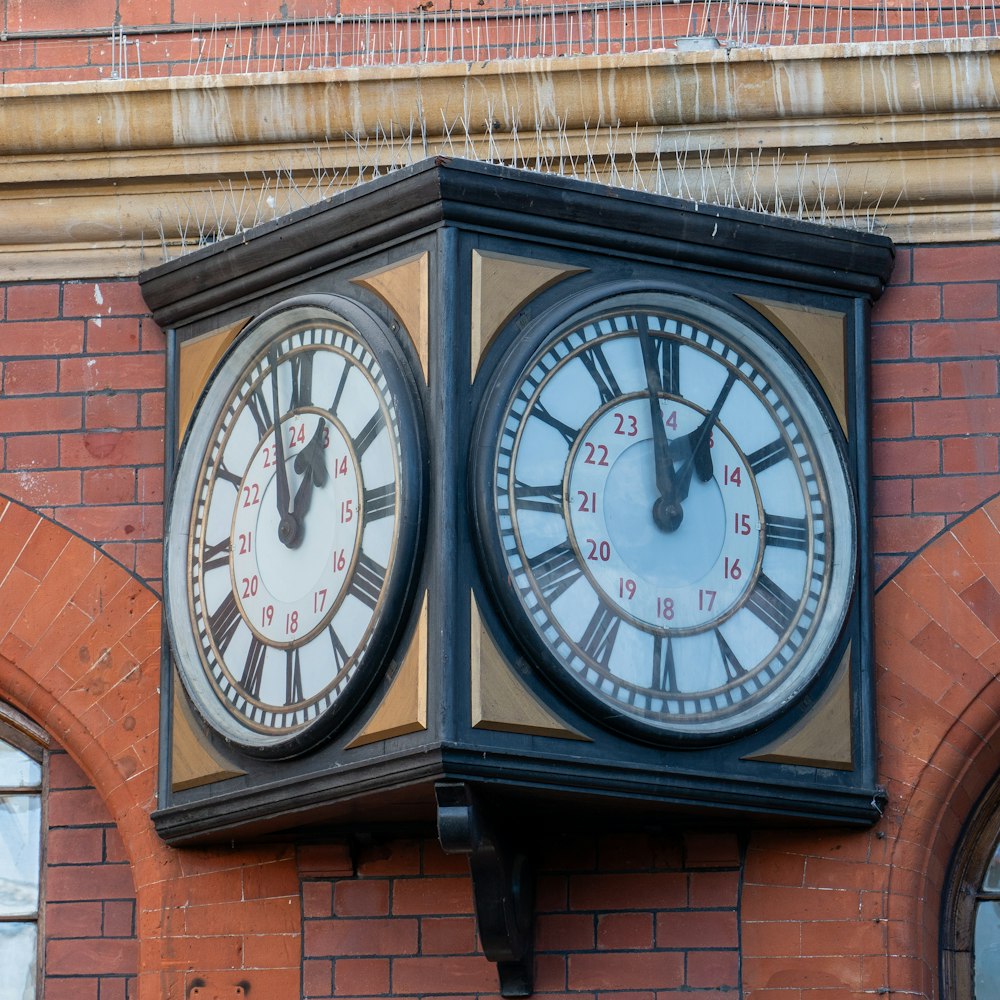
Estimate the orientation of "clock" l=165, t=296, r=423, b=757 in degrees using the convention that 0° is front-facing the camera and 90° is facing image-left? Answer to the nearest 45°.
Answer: approximately 45°

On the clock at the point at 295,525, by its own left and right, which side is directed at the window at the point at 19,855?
right
